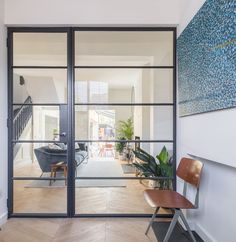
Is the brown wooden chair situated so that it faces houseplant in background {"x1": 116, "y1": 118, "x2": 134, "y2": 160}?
no

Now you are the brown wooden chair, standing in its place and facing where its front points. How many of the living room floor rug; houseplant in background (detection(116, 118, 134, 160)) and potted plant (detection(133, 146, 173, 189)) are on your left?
0

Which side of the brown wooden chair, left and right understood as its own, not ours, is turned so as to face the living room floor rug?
right

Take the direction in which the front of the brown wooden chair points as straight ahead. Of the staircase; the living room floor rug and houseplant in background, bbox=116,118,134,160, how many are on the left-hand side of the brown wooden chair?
0

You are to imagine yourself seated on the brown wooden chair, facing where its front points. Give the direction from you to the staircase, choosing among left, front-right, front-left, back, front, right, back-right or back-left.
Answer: front-right

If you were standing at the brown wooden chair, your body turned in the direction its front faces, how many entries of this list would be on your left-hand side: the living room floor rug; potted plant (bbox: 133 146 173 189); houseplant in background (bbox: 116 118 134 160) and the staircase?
0

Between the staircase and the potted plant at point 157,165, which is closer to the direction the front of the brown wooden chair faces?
the staircase

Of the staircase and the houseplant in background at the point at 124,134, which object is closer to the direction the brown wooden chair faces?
the staircase

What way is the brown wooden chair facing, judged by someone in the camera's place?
facing the viewer and to the left of the viewer

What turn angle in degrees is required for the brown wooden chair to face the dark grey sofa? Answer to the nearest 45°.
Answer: approximately 45° to its right

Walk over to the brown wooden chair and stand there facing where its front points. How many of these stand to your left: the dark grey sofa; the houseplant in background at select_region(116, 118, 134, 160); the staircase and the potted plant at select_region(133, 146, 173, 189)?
0
